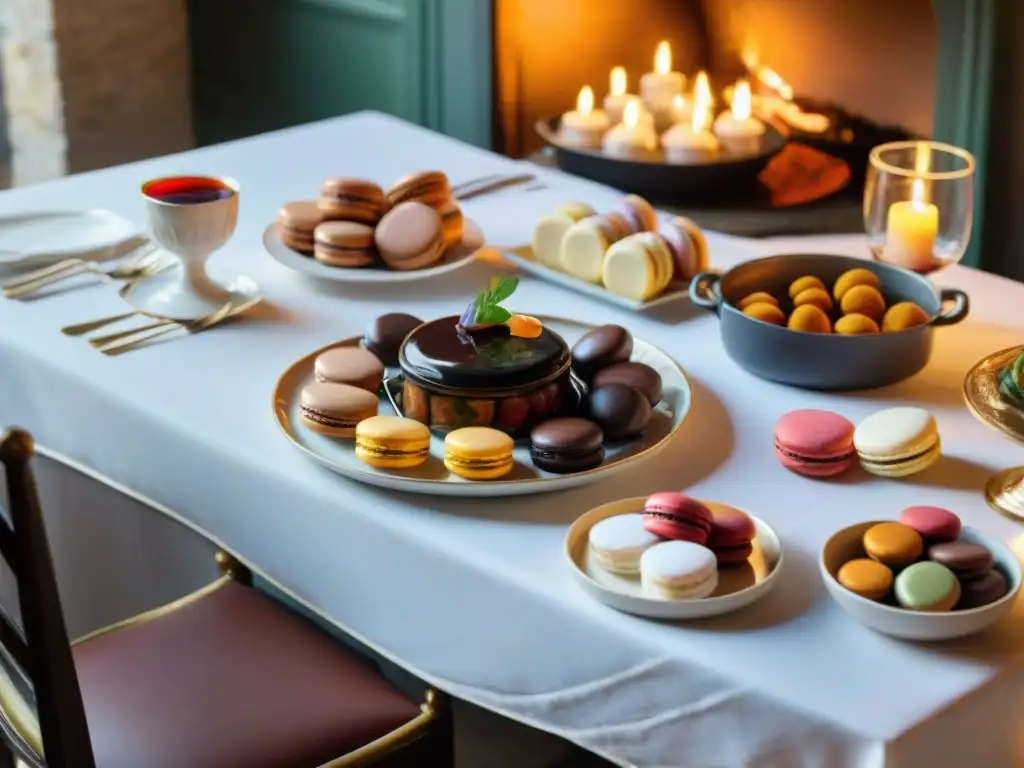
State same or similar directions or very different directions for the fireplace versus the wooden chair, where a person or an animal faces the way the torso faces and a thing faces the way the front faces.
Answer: very different directions

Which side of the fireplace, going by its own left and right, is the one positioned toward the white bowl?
front

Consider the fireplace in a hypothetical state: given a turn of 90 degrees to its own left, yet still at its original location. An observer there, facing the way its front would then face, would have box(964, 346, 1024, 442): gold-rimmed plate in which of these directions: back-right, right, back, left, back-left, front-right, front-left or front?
right

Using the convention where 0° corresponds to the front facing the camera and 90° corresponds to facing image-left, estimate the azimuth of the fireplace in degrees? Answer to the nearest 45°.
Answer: approximately 0°

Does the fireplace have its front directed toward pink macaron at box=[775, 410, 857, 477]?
yes

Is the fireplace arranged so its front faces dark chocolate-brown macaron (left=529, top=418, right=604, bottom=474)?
yes

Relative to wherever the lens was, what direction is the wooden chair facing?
facing away from the viewer and to the right of the viewer

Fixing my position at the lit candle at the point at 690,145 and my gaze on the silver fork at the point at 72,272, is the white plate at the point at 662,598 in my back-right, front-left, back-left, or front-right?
front-left

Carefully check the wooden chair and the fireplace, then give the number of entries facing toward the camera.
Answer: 1

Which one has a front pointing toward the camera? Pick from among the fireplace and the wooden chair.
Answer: the fireplace

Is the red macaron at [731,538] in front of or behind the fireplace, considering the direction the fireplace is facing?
in front
